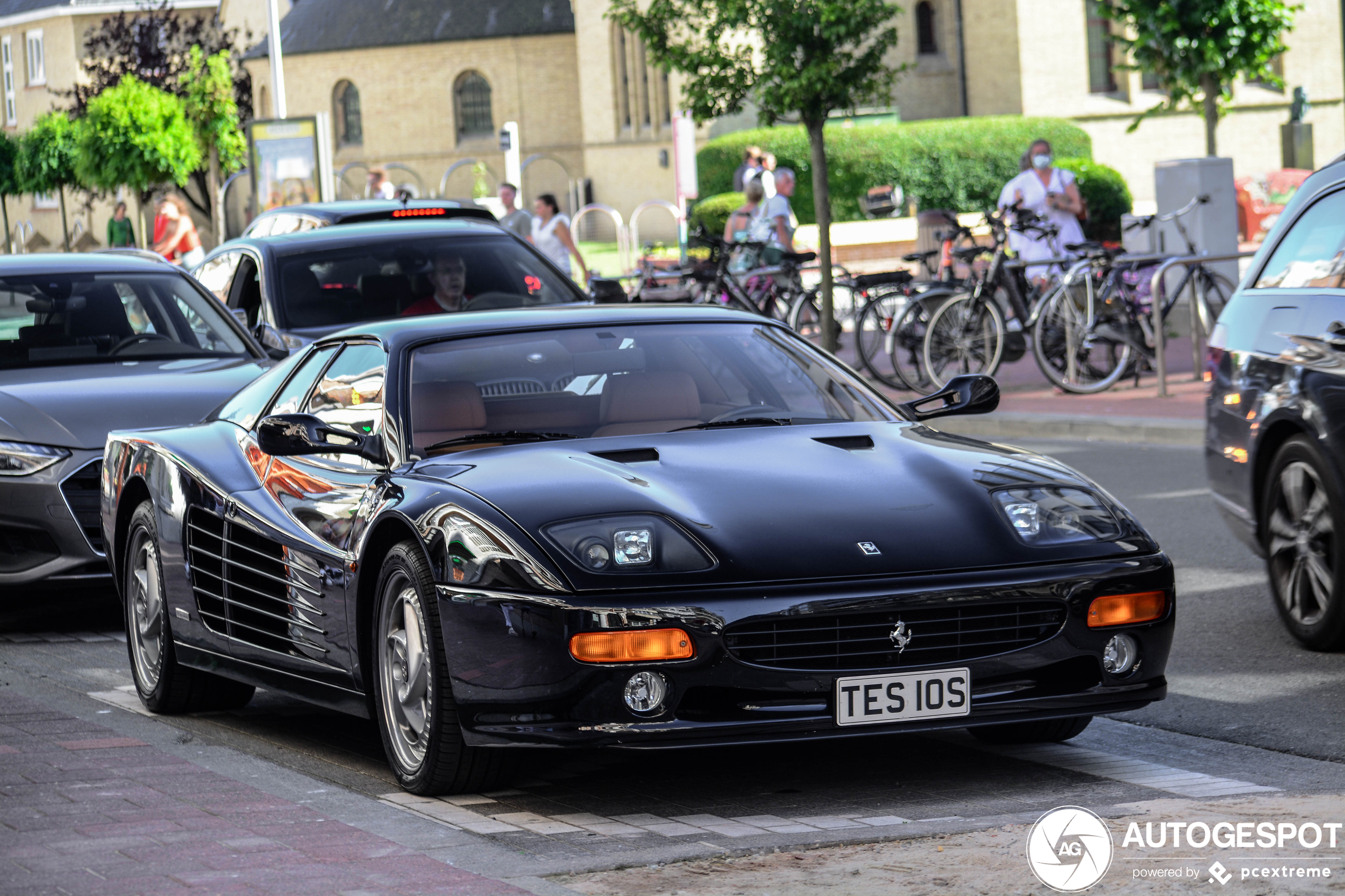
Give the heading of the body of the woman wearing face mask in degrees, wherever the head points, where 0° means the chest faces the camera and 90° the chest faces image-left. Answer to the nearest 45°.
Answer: approximately 0°

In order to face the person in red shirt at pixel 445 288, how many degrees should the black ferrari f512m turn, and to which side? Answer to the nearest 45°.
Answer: approximately 135° to its left

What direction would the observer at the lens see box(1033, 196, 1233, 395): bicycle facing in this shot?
facing away from the viewer and to the right of the viewer

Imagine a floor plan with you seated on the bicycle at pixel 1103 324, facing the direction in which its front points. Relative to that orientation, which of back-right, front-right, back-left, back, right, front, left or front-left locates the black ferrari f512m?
back-right

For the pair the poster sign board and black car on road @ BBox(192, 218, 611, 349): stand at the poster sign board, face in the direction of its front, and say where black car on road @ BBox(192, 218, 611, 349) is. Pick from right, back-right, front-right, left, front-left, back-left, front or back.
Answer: front

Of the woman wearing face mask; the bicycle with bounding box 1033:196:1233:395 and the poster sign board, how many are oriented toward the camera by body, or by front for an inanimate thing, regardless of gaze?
2

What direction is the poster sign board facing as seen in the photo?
toward the camera

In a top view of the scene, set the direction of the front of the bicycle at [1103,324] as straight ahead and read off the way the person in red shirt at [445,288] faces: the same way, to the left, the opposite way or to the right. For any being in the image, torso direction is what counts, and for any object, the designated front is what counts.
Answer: to the right

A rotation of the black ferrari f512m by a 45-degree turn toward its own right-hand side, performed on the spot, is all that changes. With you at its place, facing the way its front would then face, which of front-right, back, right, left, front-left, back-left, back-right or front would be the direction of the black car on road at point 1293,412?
back-left
